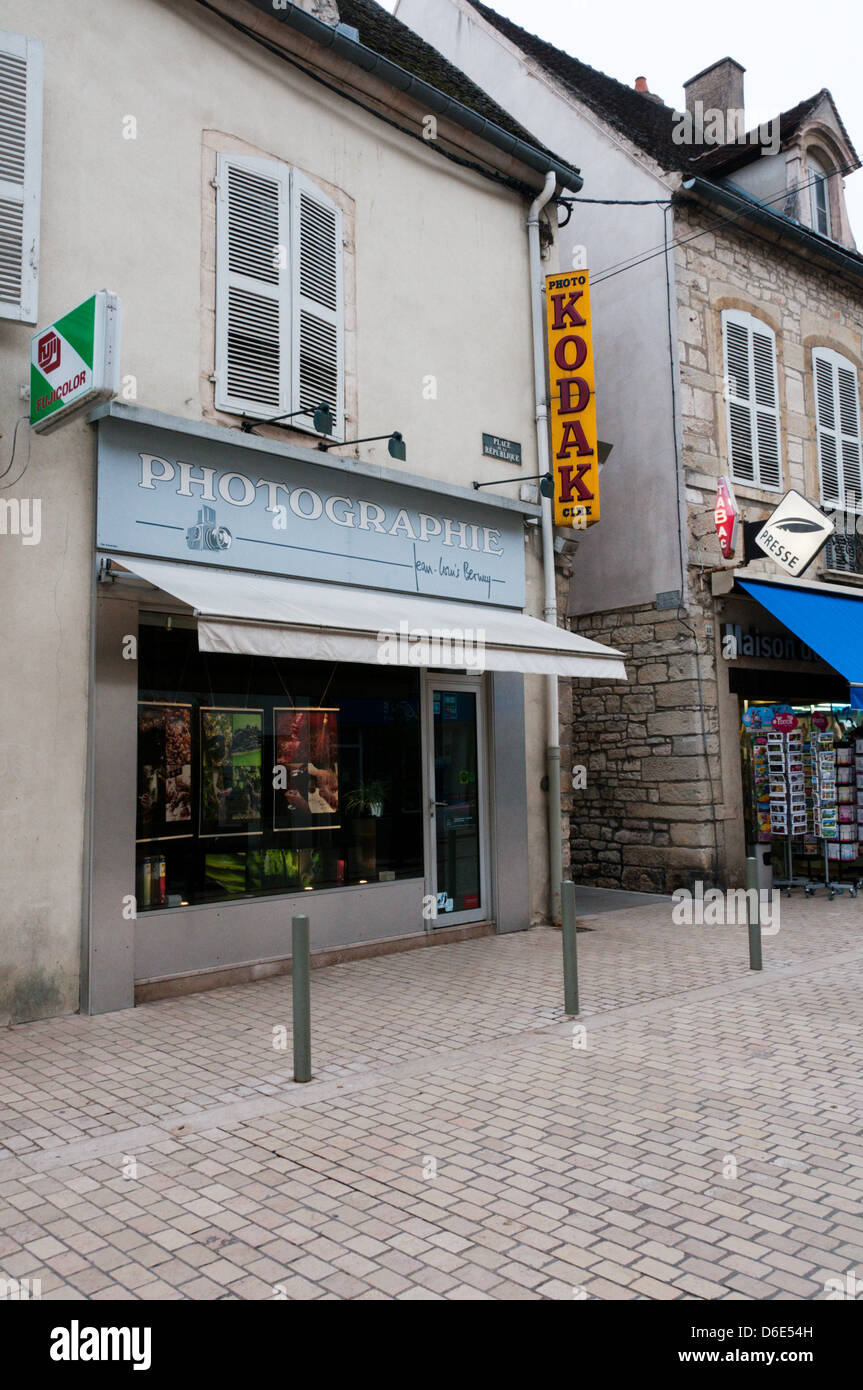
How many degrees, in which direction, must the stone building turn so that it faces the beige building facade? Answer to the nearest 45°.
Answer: approximately 90° to its right

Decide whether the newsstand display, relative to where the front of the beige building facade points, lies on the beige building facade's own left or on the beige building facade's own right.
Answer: on the beige building facade's own left

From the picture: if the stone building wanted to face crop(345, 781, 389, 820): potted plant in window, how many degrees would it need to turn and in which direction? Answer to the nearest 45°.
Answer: approximately 90° to its right

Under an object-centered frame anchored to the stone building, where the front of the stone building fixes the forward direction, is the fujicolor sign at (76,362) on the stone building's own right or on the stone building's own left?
on the stone building's own right

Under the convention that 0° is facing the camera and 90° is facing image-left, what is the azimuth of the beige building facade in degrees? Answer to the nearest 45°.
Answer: approximately 315°

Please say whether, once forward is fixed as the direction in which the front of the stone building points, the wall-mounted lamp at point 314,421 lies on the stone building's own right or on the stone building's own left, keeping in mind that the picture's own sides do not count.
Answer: on the stone building's own right
